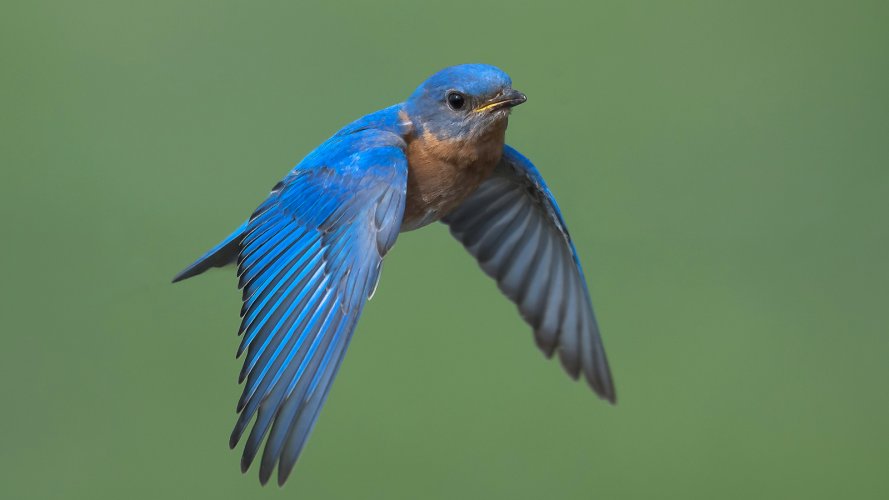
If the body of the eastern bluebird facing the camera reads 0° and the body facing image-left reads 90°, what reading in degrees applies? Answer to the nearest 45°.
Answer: approximately 315°
